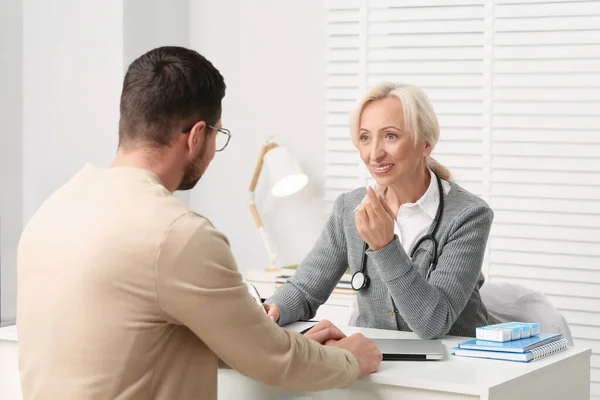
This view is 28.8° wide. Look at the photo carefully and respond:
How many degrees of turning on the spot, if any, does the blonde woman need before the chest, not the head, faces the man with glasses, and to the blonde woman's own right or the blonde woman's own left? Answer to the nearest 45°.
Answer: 0° — they already face them

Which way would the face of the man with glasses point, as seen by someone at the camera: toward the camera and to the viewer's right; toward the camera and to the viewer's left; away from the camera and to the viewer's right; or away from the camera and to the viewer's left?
away from the camera and to the viewer's right

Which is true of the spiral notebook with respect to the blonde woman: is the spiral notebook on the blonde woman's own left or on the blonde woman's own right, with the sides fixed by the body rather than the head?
on the blonde woman's own left

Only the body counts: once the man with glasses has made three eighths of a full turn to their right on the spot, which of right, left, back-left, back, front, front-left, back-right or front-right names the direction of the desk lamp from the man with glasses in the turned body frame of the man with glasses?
back

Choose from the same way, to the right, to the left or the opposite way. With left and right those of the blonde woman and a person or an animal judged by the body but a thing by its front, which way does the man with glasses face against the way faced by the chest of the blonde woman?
the opposite way

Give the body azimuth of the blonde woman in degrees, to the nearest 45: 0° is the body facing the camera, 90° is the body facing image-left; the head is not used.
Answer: approximately 45°

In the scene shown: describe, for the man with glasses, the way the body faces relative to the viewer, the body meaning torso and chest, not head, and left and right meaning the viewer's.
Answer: facing away from the viewer and to the right of the viewer

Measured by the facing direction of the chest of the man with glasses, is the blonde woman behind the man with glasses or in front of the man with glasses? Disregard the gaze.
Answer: in front
